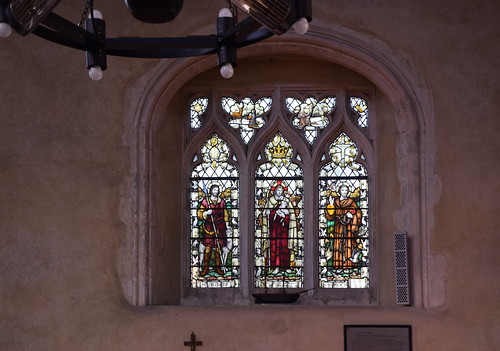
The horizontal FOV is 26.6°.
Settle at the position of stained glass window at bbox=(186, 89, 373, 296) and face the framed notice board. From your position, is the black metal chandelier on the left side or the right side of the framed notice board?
right

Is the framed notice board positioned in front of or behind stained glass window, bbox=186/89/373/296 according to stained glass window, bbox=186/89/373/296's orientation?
in front

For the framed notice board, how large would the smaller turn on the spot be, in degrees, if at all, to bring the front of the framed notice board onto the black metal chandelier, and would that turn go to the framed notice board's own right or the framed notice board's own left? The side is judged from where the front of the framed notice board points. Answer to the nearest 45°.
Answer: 0° — it already faces it

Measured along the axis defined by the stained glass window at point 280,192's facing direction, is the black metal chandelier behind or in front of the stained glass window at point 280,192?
in front

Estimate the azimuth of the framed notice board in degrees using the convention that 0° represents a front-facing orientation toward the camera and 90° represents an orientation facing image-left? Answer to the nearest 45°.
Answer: approximately 0°

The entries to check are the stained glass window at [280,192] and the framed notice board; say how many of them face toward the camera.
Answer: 2

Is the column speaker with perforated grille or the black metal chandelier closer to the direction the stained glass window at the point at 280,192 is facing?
the black metal chandelier
